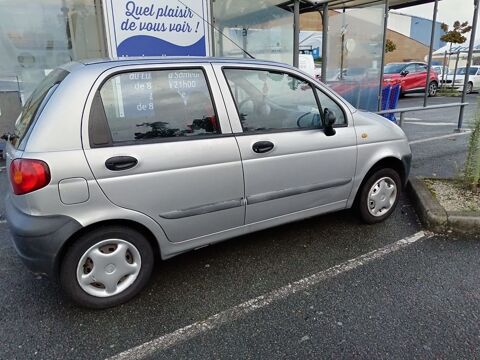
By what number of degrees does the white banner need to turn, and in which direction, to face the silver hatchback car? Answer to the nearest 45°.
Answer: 0° — it already faces it

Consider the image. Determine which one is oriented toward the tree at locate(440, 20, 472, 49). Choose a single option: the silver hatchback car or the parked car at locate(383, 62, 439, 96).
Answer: the silver hatchback car

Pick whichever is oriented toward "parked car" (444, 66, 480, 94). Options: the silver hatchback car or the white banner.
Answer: the silver hatchback car

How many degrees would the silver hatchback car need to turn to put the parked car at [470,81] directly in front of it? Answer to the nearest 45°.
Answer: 0° — it already faces it

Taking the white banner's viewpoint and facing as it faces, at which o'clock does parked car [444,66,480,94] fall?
The parked car is roughly at 8 o'clock from the white banner.

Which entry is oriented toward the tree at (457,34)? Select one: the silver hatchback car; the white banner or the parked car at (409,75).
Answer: the silver hatchback car

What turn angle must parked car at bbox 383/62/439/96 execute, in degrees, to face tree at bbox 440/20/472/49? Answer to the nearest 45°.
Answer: approximately 180°

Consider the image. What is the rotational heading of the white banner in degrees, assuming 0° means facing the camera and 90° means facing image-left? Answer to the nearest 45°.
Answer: approximately 0°

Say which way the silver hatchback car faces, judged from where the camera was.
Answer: facing away from the viewer and to the right of the viewer

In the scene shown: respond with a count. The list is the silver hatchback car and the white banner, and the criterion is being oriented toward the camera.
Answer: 1

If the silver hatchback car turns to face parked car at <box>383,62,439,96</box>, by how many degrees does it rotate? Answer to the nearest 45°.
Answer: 0° — it already faces it
